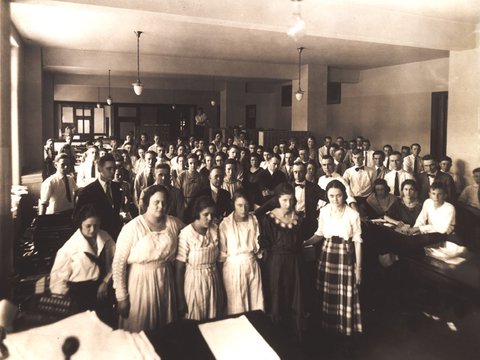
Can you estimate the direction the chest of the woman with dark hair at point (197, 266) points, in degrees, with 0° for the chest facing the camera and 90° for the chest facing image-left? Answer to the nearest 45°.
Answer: approximately 315°

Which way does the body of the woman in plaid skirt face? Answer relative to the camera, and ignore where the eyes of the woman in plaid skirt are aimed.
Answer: toward the camera

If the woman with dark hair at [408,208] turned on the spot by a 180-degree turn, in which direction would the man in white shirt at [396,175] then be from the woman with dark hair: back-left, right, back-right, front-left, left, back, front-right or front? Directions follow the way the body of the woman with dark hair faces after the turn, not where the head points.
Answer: front

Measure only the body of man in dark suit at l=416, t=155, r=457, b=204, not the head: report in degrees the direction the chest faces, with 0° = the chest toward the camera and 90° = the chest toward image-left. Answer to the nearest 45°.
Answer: approximately 45°

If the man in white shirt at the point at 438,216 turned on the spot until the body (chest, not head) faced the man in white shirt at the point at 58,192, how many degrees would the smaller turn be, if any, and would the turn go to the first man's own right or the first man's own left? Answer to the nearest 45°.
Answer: approximately 45° to the first man's own right

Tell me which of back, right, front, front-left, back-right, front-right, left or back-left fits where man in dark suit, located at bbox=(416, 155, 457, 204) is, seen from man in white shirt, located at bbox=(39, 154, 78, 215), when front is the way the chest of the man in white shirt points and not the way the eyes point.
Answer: front-left

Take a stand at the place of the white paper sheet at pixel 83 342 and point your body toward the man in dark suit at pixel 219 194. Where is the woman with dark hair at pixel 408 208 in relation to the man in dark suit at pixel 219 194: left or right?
right

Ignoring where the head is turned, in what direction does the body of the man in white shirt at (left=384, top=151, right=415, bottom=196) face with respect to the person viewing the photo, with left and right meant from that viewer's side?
facing the viewer

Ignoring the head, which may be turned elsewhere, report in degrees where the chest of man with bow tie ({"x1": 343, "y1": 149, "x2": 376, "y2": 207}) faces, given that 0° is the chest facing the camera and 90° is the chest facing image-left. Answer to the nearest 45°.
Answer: approximately 0°

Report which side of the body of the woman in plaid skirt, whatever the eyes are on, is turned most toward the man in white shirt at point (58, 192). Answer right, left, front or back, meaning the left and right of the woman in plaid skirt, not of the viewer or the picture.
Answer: right
